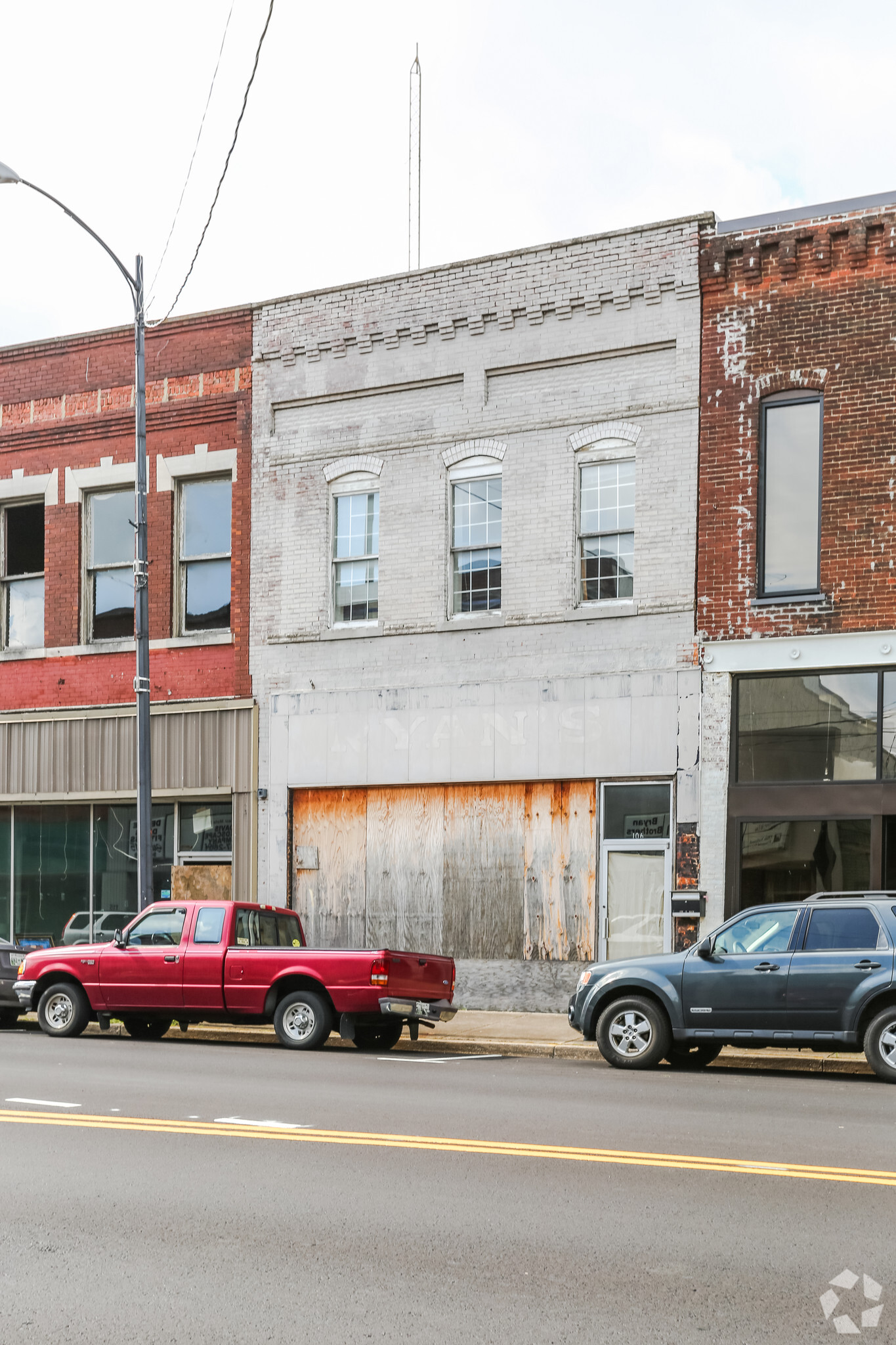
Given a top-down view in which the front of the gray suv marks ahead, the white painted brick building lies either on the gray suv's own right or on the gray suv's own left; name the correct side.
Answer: on the gray suv's own right

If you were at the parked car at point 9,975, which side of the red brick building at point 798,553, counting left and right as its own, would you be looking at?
right

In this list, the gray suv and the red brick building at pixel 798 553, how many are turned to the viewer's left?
1

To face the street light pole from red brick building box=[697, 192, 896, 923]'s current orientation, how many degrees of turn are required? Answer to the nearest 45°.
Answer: approximately 90° to its right

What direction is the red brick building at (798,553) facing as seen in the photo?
toward the camera

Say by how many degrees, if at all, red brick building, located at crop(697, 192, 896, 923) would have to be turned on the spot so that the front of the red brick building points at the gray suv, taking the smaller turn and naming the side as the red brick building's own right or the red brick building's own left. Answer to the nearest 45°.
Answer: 0° — it already faces it

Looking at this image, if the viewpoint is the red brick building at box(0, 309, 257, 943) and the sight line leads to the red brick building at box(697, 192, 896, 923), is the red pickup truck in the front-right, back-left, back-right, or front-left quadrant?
front-right

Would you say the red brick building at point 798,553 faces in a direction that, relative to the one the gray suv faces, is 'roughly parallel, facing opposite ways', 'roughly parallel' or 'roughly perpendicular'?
roughly perpendicular

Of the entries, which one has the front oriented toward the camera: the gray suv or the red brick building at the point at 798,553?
the red brick building

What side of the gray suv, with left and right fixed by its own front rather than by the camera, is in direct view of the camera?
left
